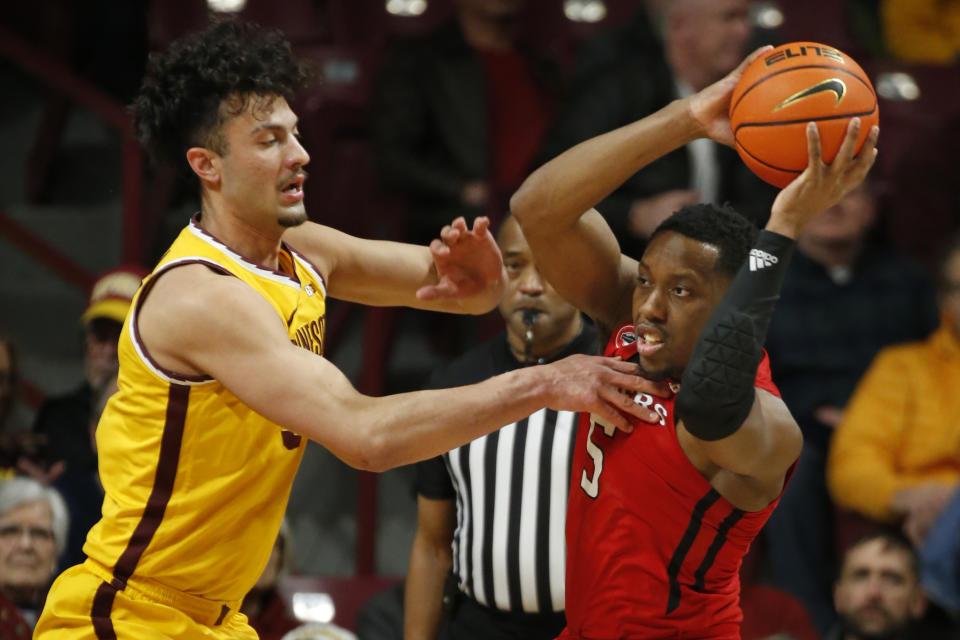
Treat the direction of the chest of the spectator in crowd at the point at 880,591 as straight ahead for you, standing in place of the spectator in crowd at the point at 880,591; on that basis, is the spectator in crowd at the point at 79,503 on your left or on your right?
on your right

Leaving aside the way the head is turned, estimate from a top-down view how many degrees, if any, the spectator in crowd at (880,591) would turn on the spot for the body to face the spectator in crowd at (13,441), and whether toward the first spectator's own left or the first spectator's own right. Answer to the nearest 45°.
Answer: approximately 90° to the first spectator's own right

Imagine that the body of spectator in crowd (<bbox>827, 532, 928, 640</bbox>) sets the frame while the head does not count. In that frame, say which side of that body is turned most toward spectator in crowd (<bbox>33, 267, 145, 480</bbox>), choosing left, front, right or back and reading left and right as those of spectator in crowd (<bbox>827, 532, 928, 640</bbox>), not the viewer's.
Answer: right

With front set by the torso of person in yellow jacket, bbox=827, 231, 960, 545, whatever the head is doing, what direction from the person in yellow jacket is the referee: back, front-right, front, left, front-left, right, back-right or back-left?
front-right

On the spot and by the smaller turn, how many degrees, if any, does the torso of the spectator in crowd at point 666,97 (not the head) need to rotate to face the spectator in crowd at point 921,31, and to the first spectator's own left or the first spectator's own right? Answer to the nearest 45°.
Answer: approximately 90° to the first spectator's own left

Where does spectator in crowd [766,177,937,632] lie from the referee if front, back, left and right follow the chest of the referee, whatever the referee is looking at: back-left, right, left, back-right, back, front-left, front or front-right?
back-left

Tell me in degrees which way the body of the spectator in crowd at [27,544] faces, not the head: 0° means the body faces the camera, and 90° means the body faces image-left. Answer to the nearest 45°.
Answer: approximately 0°

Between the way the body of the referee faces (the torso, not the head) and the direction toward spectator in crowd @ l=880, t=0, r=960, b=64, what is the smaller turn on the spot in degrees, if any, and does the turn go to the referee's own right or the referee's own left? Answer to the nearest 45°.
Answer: approximately 135° to the referee's own left
